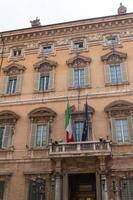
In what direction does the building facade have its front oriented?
toward the camera
